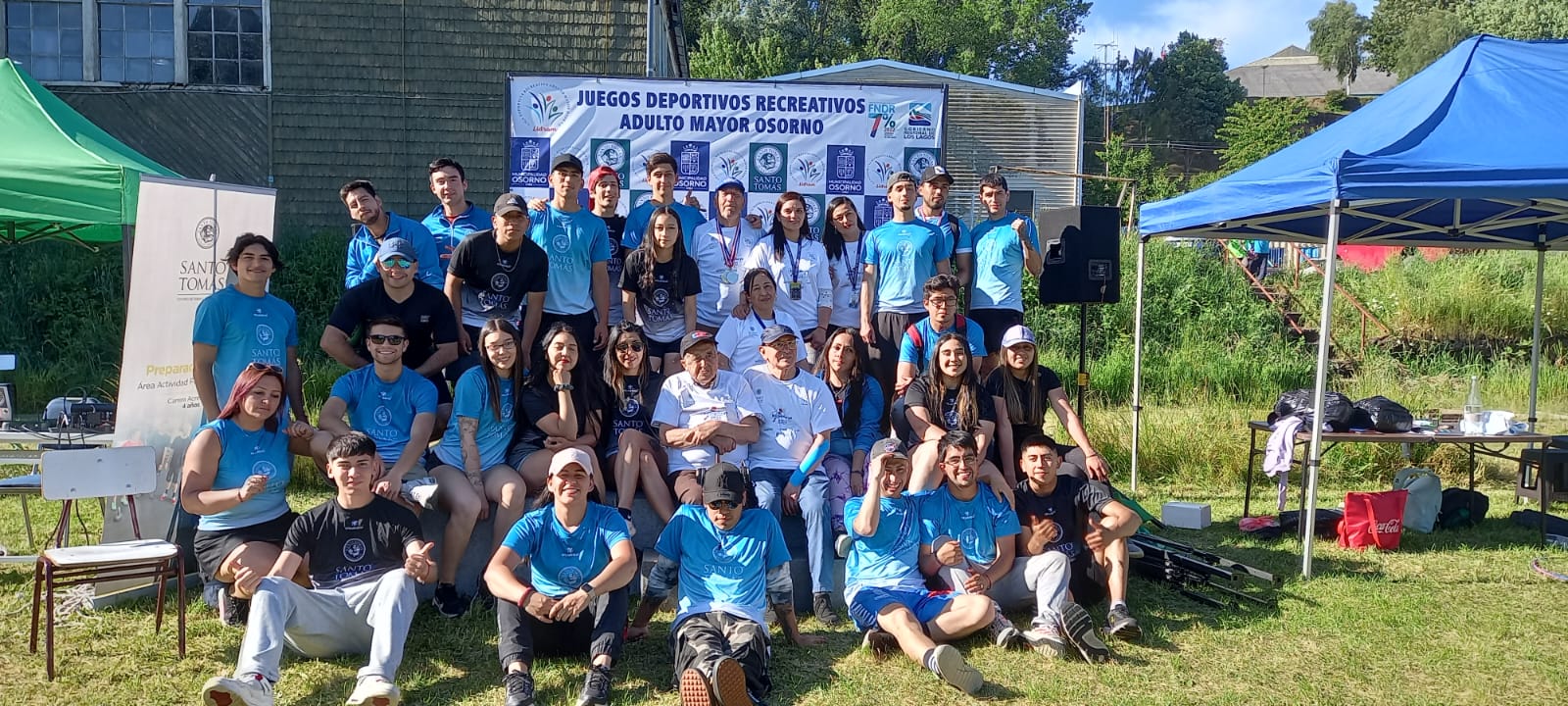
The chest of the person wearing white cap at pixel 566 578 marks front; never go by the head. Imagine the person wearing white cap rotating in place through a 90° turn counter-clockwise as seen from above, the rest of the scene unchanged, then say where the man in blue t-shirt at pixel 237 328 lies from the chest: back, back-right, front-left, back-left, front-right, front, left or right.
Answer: back-left

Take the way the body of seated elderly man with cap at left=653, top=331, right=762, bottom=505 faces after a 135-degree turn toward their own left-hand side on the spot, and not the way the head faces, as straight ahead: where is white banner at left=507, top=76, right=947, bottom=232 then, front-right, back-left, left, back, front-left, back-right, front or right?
front-left

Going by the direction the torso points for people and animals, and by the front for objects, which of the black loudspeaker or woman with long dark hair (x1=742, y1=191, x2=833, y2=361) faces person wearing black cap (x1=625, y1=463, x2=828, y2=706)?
the woman with long dark hair

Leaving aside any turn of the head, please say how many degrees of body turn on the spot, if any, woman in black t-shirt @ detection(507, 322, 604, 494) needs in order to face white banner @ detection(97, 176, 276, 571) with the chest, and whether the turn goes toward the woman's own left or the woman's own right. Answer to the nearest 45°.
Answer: approximately 90° to the woman's own right

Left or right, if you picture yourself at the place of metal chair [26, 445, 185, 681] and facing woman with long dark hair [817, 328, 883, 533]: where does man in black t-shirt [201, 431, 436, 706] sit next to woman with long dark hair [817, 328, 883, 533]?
right

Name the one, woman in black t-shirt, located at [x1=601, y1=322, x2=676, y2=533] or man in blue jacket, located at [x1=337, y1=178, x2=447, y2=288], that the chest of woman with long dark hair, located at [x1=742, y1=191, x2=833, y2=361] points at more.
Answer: the woman in black t-shirt
